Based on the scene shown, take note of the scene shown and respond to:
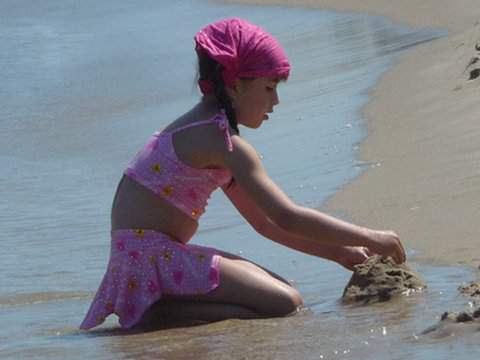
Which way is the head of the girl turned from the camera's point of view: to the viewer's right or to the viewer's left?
to the viewer's right

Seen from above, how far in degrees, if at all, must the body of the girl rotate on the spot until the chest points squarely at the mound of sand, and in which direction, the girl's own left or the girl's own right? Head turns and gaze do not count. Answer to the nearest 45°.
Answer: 0° — they already face it

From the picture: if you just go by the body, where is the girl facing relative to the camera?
to the viewer's right
